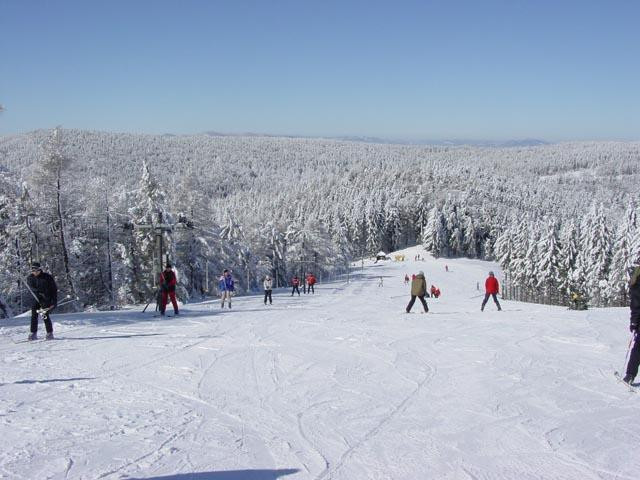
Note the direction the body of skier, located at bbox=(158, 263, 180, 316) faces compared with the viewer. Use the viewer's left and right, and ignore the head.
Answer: facing the viewer

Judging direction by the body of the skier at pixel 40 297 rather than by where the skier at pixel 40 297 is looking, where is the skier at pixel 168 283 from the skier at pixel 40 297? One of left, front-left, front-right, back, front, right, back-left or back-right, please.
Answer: back

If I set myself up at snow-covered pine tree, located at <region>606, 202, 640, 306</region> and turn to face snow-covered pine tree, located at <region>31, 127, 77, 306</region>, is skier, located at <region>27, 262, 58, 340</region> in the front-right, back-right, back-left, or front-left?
front-left

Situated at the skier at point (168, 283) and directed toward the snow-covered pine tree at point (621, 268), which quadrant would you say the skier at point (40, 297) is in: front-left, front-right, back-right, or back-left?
back-right

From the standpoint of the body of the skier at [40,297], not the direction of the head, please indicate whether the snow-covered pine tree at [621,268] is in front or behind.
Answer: behind

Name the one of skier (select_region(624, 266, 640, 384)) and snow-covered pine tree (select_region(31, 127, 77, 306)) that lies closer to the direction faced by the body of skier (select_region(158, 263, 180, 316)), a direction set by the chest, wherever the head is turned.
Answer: the skier

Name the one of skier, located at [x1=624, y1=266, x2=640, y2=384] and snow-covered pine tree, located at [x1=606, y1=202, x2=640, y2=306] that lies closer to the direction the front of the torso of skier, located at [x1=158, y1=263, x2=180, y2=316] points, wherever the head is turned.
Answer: the skier

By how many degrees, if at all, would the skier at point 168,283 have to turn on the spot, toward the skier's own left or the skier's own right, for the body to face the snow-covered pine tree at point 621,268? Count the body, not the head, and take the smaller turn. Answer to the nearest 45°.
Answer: approximately 135° to the skier's own left

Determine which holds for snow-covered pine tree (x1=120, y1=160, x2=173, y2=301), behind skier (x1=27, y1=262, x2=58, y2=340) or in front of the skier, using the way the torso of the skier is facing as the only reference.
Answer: behind

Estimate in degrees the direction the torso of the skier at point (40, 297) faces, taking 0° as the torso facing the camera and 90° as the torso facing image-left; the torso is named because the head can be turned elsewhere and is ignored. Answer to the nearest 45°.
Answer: approximately 45°

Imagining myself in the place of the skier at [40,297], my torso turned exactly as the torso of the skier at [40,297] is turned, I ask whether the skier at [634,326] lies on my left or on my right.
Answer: on my left

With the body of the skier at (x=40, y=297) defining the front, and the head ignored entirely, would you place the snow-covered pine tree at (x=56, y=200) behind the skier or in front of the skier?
behind

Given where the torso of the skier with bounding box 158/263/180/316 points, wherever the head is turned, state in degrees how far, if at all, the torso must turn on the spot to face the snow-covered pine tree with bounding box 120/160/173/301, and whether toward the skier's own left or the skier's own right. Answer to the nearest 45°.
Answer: approximately 180°

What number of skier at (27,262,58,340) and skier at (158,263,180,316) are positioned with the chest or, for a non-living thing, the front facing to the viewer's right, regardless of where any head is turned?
0
